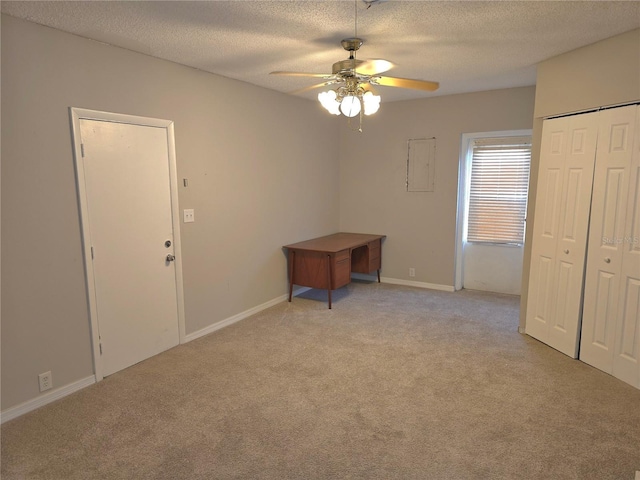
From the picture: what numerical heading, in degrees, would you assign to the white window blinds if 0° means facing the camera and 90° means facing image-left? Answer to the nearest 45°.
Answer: approximately 0°

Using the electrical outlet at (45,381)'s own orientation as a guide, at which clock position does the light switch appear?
The light switch is roughly at 10 o'clock from the electrical outlet.

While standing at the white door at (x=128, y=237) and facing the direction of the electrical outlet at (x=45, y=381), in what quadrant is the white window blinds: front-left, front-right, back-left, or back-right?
back-left

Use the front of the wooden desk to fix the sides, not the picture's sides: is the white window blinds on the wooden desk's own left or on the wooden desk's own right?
on the wooden desk's own left

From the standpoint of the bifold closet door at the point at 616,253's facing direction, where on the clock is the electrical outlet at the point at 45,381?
The electrical outlet is roughly at 12 o'clock from the bifold closet door.

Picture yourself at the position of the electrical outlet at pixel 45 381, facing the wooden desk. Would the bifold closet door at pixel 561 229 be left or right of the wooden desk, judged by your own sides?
right

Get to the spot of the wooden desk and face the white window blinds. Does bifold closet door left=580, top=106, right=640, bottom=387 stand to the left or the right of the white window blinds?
right
